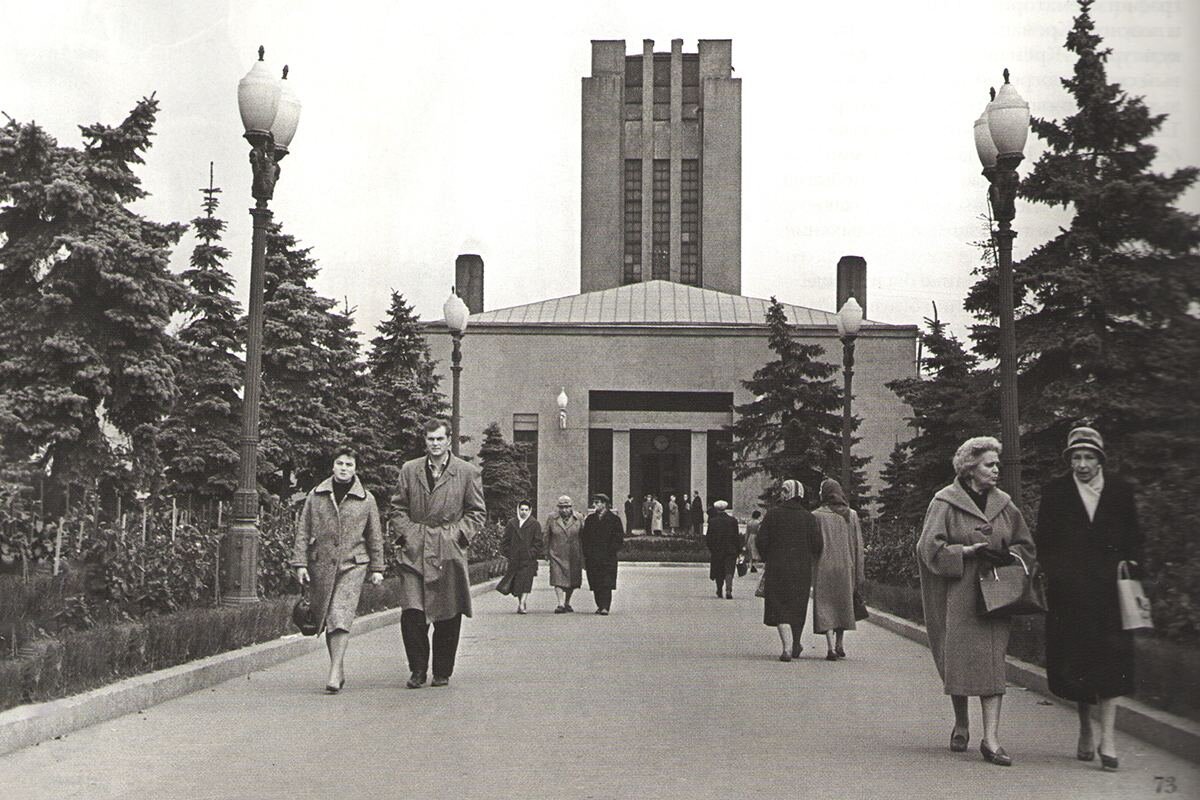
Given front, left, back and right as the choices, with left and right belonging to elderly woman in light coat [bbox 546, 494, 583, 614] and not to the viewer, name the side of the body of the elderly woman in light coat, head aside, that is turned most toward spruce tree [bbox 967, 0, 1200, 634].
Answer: left

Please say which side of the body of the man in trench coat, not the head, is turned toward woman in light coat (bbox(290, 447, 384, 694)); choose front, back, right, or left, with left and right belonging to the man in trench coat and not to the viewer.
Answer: right

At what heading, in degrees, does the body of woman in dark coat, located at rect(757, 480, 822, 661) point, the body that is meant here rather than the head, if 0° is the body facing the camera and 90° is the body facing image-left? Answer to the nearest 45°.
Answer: approximately 180°

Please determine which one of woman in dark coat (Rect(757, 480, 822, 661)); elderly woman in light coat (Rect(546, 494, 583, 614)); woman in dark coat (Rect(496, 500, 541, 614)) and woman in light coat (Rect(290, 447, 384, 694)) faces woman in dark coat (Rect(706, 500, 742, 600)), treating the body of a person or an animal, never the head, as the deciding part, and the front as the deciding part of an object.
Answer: woman in dark coat (Rect(757, 480, 822, 661))

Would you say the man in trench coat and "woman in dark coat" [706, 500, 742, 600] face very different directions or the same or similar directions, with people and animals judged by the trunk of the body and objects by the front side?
very different directions

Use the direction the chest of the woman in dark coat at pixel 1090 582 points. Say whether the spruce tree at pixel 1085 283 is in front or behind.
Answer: behind

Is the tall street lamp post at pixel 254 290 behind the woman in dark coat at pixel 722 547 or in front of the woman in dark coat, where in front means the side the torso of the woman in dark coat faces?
behind

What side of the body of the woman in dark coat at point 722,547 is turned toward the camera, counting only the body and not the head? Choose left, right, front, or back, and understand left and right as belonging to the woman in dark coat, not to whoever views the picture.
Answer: back

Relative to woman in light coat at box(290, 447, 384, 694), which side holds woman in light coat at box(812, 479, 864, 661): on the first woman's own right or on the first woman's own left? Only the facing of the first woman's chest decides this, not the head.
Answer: on the first woman's own left

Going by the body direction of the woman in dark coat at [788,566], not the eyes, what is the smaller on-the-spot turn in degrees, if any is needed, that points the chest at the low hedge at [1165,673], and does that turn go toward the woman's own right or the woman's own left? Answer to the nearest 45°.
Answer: approximately 135° to the woman's own right

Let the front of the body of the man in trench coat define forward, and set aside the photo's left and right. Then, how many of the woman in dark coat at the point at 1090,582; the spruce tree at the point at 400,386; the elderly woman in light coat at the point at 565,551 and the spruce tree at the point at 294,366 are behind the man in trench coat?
3

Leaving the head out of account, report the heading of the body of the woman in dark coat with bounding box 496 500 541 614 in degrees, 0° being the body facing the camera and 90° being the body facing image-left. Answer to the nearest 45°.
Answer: approximately 0°

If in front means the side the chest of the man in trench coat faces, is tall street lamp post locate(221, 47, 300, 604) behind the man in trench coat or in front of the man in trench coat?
behind
